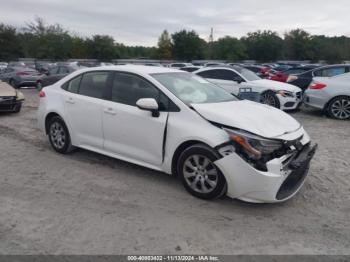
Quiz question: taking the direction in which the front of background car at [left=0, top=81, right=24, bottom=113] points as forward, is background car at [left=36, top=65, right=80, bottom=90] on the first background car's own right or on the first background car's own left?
on the first background car's own left

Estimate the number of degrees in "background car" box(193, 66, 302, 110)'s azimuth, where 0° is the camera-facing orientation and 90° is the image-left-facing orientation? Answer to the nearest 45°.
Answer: approximately 315°

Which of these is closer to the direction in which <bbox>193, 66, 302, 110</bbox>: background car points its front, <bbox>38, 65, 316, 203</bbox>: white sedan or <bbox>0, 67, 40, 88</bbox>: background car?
the white sedan

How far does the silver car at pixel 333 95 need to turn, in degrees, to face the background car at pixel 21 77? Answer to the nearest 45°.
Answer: approximately 180°

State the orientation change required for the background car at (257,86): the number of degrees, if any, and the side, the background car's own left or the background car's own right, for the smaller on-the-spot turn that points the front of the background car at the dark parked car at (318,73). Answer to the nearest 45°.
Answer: approximately 90° to the background car's own left

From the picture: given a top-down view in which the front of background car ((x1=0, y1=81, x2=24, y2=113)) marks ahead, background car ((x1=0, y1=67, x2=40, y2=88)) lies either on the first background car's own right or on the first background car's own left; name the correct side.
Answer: on the first background car's own left

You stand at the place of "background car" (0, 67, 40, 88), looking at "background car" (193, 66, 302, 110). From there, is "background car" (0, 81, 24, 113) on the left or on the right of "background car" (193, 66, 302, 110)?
right

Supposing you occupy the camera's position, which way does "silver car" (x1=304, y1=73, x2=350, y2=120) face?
facing to the right of the viewer

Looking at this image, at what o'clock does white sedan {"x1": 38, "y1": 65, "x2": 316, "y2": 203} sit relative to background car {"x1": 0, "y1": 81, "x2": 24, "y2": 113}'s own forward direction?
The white sedan is roughly at 1 o'clock from the background car.

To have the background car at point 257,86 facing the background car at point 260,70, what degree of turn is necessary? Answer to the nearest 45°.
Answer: approximately 135° to its left

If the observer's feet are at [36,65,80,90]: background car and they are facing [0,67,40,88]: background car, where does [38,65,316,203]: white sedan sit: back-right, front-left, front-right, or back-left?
back-left

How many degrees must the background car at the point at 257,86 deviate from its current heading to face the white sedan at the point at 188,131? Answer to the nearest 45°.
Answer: approximately 45° to its right

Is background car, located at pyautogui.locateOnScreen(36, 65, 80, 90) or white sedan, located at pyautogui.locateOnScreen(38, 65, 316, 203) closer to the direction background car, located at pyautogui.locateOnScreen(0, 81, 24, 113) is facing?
the white sedan
